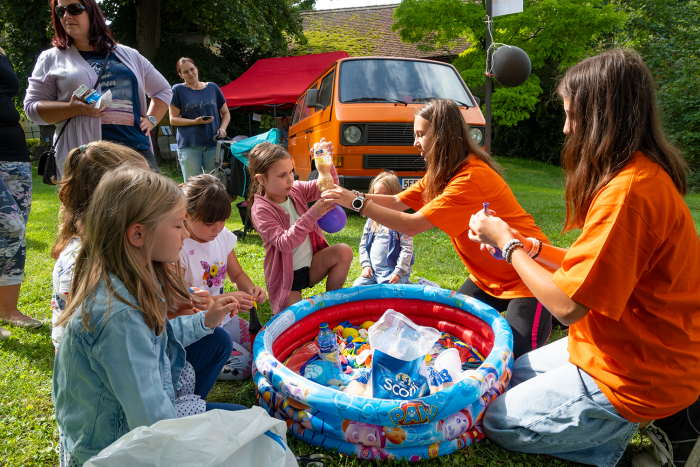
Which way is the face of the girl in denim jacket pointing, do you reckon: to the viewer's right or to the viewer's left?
to the viewer's right

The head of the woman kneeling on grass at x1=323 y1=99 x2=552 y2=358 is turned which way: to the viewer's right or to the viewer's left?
to the viewer's left

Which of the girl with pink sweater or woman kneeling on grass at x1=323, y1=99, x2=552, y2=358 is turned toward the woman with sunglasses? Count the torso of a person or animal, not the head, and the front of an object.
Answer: the woman kneeling on grass

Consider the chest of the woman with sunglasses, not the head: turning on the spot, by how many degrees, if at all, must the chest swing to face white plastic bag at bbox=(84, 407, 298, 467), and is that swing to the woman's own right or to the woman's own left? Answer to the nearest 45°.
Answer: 0° — they already face it

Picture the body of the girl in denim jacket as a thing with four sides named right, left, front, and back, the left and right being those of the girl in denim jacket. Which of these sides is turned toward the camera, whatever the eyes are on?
right

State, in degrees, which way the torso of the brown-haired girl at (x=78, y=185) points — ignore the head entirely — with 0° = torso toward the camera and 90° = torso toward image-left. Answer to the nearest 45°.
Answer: approximately 270°

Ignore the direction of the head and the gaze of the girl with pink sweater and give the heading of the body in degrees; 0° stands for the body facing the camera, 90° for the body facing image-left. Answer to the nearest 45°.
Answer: approximately 315°

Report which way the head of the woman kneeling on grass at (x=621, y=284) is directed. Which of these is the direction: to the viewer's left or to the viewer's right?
to the viewer's left

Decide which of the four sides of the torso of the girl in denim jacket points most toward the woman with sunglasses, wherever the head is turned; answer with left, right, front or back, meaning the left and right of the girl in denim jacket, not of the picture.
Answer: left

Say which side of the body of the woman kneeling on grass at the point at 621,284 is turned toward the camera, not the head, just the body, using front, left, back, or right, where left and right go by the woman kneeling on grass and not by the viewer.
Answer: left

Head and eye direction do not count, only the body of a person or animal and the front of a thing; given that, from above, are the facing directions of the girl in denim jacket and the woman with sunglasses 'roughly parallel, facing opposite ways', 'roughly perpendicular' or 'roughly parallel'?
roughly perpendicular
